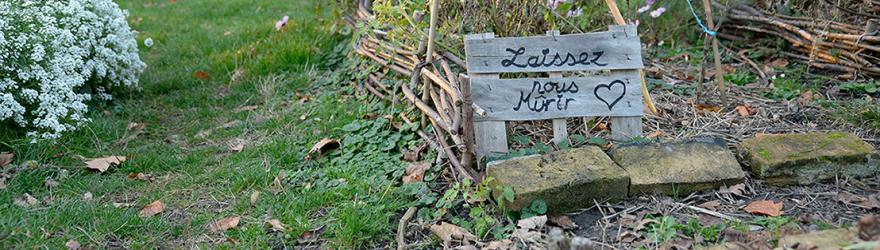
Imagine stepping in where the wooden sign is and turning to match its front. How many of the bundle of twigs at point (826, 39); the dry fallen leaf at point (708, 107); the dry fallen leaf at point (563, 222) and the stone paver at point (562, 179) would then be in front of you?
2

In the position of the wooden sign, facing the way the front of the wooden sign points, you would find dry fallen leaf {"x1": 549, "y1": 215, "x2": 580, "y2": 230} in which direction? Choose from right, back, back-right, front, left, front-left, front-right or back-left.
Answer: front

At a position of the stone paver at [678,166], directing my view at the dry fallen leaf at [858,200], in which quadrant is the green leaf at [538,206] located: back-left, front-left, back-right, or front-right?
back-right

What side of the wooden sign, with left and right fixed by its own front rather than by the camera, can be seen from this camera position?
front

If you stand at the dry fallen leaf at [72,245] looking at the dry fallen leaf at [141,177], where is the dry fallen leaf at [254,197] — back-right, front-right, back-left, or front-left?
front-right

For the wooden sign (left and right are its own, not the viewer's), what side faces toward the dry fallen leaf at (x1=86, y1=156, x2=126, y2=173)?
right

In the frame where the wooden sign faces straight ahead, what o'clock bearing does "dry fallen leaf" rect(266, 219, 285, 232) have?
The dry fallen leaf is roughly at 2 o'clock from the wooden sign.

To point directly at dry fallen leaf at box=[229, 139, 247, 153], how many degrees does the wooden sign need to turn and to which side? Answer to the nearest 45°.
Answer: approximately 90° to its right

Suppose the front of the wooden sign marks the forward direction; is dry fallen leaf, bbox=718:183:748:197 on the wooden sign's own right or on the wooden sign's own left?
on the wooden sign's own left

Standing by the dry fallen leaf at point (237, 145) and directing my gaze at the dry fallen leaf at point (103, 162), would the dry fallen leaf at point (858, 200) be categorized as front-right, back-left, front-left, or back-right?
back-left

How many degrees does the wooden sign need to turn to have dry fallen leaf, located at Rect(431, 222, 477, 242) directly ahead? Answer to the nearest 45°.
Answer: approximately 45° to its right

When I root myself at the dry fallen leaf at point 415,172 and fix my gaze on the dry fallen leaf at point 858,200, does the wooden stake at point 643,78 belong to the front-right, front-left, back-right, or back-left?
front-left

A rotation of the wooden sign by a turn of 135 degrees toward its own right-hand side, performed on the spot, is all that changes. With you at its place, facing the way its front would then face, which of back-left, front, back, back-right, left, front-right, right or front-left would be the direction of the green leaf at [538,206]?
back-left

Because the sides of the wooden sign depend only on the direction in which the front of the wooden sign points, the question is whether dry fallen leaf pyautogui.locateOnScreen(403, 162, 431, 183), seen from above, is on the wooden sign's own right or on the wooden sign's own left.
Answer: on the wooden sign's own right

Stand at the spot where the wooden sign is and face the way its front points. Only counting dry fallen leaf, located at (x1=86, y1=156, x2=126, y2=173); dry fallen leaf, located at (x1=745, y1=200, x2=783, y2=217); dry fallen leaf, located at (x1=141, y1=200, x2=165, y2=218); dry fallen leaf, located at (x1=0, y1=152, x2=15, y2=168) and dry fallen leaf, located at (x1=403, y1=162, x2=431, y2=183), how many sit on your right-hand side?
4

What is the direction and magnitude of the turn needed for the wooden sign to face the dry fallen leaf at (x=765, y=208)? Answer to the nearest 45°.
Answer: approximately 45° to its left

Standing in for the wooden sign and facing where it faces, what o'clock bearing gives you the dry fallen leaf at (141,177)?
The dry fallen leaf is roughly at 3 o'clock from the wooden sign.
